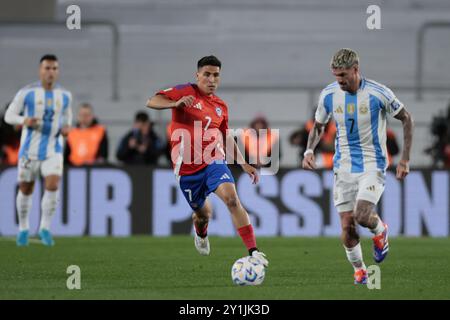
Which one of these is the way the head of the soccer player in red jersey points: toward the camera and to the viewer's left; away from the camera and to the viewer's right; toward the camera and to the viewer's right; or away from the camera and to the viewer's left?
toward the camera and to the viewer's right

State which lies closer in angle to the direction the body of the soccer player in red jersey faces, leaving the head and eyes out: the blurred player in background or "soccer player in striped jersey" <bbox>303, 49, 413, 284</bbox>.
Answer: the soccer player in striped jersey

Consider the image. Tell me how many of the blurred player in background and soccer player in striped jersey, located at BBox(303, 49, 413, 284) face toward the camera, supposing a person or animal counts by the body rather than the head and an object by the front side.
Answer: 2

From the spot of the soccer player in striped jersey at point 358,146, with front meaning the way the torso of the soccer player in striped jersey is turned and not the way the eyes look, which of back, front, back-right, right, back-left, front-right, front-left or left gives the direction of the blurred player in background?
back-right

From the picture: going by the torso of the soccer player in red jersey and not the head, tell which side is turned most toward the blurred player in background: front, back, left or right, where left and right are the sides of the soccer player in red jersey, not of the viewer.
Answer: back

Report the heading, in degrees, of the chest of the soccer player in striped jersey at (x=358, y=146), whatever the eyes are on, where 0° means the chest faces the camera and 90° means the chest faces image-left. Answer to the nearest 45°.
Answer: approximately 0°

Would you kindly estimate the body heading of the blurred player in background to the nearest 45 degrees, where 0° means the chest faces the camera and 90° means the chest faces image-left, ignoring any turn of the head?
approximately 0°

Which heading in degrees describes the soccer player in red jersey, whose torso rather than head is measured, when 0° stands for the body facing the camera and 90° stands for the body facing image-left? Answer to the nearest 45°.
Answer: approximately 315°

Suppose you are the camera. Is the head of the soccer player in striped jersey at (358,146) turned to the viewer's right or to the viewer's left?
to the viewer's left
